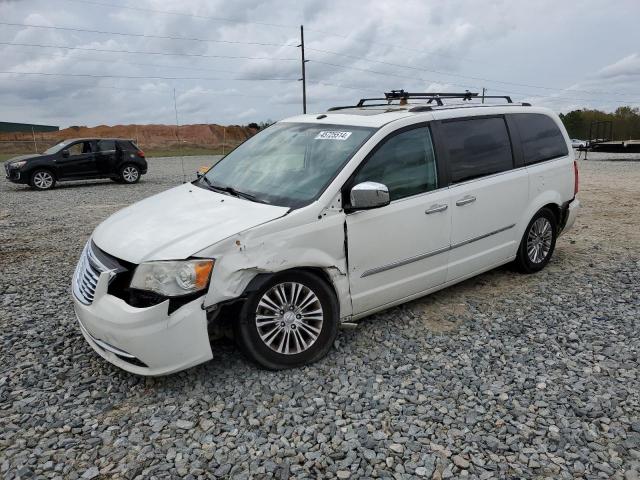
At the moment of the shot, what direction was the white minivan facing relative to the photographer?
facing the viewer and to the left of the viewer

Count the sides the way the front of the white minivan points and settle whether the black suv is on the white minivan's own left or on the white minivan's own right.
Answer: on the white minivan's own right

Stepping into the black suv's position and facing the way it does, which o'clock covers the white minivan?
The white minivan is roughly at 9 o'clock from the black suv.

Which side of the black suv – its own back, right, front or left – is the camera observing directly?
left

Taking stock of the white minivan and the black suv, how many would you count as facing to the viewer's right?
0
